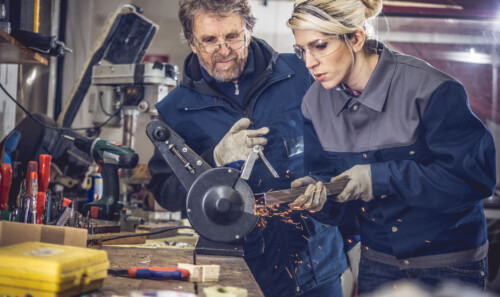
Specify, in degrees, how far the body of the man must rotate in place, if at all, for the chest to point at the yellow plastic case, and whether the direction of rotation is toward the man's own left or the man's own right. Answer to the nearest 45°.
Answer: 0° — they already face it

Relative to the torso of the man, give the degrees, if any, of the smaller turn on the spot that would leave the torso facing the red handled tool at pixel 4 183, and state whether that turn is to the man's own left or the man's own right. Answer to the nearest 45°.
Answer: approximately 45° to the man's own right

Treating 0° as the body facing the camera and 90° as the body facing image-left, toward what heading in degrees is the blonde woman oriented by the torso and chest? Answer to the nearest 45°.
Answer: approximately 45°

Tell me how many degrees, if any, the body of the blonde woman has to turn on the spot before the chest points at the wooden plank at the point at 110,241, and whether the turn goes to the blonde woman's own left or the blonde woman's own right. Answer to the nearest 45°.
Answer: approximately 45° to the blonde woman's own right

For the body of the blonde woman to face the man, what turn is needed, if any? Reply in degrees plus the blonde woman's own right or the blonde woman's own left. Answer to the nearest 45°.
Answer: approximately 90° to the blonde woman's own right

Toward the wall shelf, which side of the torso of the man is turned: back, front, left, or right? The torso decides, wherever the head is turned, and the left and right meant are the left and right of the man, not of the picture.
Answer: right

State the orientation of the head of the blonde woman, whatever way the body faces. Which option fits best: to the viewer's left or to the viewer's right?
to the viewer's left

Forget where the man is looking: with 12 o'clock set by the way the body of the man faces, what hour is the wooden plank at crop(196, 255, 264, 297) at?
The wooden plank is roughly at 12 o'clock from the man.
